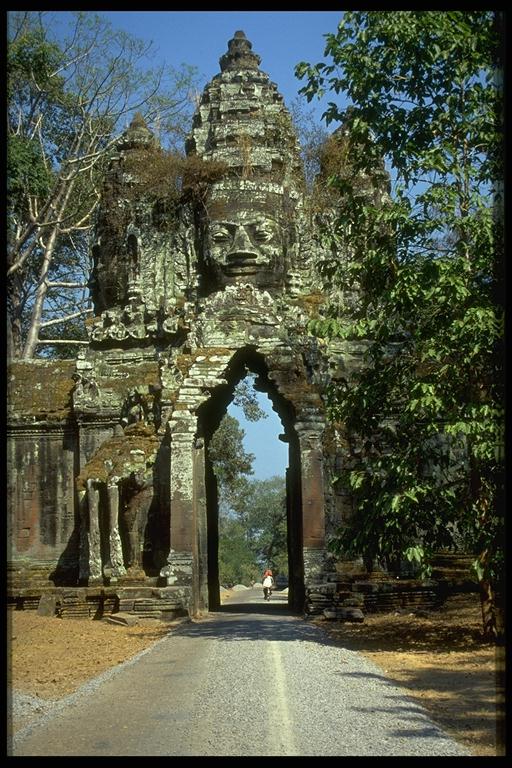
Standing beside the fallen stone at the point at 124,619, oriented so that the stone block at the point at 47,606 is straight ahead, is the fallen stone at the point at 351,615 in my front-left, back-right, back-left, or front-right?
back-right

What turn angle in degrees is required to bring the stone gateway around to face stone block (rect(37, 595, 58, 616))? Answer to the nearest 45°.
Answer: approximately 45° to its right

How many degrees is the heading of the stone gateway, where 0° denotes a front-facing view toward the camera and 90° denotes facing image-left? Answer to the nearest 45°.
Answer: approximately 0°
